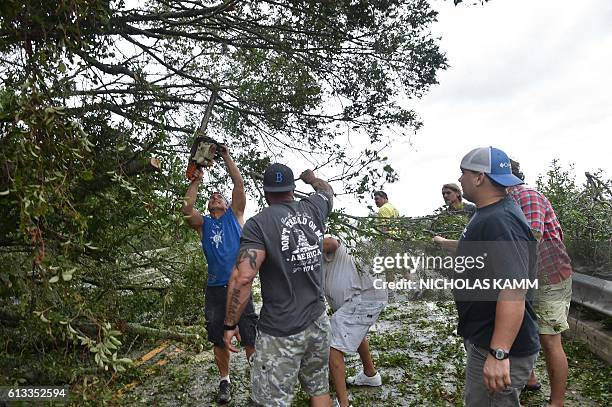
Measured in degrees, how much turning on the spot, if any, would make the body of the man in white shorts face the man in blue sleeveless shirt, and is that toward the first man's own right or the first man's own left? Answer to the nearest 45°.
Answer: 0° — they already face them

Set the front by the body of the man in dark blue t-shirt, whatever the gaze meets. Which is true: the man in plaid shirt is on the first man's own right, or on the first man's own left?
on the first man's own right

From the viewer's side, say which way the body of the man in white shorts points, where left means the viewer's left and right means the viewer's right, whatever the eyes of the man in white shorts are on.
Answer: facing to the left of the viewer

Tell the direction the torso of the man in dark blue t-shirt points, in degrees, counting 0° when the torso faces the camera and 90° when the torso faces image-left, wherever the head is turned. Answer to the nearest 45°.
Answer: approximately 90°

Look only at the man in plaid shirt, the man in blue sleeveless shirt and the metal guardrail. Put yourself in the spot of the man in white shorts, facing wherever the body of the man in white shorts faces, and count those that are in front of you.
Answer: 1

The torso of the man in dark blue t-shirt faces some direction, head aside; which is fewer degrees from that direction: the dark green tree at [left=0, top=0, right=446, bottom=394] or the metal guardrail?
the dark green tree

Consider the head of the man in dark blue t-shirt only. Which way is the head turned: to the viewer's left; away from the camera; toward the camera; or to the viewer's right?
to the viewer's left

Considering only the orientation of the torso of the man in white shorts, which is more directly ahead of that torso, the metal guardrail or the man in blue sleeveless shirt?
the man in blue sleeveless shirt

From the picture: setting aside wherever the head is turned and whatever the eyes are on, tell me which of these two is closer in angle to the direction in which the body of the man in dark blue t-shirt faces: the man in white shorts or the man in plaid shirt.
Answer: the man in white shorts
